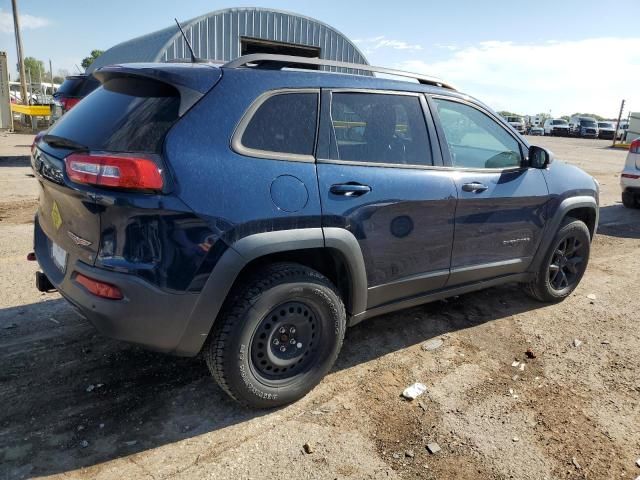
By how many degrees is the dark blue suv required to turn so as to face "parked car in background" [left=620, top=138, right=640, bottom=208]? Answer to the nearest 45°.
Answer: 0° — it already faces it

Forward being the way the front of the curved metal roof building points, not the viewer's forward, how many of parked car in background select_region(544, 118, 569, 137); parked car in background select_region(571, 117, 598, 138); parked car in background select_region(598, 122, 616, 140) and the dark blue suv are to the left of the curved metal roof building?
3

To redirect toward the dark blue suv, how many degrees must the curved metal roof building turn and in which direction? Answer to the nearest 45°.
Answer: approximately 45° to its right

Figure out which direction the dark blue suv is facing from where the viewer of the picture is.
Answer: facing away from the viewer and to the right of the viewer

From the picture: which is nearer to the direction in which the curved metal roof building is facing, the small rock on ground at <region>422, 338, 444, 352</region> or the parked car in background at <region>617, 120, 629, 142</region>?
the small rock on ground

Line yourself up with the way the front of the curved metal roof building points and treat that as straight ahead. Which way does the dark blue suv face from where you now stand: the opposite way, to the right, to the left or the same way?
to the left

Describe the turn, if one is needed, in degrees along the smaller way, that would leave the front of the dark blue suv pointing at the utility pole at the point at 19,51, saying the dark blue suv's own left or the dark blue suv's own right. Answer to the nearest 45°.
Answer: approximately 90° to the dark blue suv's own left

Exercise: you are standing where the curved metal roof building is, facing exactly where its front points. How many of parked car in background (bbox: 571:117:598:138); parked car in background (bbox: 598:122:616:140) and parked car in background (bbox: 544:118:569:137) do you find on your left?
3

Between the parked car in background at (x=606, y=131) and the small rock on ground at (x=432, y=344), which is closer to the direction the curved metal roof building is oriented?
the small rock on ground

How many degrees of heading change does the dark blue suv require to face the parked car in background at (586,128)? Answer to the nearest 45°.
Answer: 0° — it already faces it

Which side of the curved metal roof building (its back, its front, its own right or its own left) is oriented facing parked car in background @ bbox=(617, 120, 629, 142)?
left

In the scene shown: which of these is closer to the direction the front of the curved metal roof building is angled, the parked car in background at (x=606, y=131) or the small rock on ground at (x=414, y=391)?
the small rock on ground
